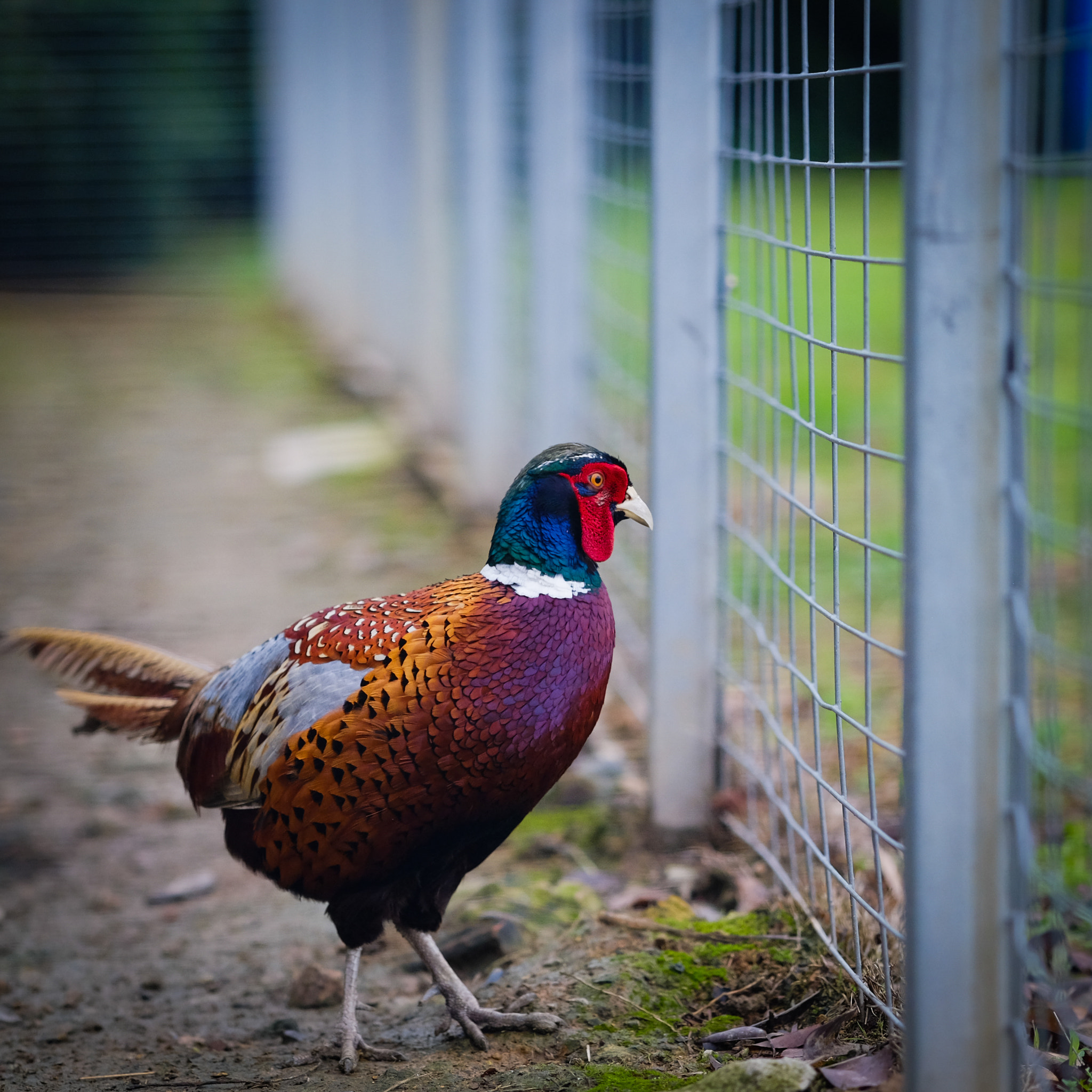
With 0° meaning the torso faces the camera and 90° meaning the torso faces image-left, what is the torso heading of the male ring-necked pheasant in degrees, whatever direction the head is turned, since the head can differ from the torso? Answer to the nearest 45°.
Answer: approximately 270°

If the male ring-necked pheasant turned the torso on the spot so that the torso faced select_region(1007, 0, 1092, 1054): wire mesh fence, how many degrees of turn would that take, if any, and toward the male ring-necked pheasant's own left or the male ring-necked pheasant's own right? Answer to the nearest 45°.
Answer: approximately 45° to the male ring-necked pheasant's own right

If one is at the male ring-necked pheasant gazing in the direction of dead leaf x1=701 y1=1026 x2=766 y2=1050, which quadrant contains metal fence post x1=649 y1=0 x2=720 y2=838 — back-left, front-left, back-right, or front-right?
front-left

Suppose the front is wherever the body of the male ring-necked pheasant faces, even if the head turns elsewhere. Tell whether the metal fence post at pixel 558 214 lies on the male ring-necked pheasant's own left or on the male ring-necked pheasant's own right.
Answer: on the male ring-necked pheasant's own left
